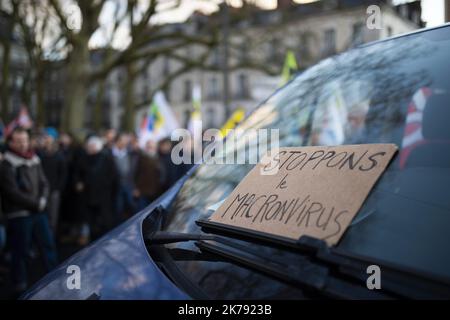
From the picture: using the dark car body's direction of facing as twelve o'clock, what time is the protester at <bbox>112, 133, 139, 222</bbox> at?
The protester is roughly at 4 o'clock from the dark car body.

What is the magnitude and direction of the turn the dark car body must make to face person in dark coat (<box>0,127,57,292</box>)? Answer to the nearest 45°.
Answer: approximately 90° to its right

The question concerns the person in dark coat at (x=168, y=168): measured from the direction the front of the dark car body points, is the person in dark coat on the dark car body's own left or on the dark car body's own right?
on the dark car body's own right

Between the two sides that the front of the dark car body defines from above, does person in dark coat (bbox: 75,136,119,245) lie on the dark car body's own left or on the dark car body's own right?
on the dark car body's own right

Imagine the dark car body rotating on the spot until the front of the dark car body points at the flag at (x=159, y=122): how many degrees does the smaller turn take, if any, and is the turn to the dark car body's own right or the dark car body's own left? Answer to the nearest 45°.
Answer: approximately 135° to the dark car body's own right

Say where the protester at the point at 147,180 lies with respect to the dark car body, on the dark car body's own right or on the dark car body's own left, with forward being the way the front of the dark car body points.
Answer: on the dark car body's own right

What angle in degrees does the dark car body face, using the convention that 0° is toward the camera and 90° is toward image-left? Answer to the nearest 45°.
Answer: approximately 45°

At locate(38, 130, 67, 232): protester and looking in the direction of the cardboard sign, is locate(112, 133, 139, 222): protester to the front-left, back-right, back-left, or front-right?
back-left
